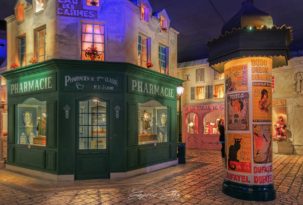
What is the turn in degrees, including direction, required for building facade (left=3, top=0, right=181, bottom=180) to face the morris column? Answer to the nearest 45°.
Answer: approximately 45° to its left

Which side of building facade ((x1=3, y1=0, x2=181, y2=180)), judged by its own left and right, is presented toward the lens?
front
